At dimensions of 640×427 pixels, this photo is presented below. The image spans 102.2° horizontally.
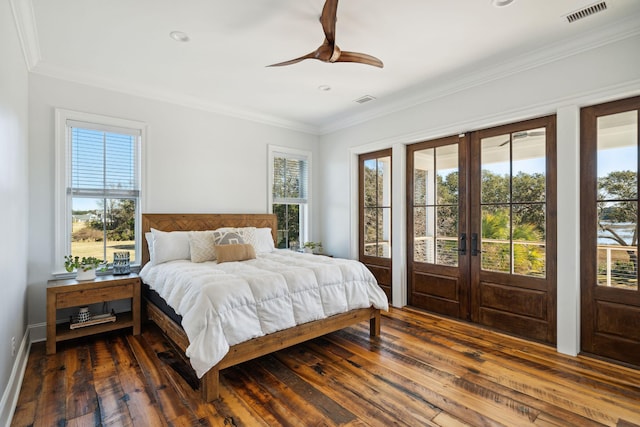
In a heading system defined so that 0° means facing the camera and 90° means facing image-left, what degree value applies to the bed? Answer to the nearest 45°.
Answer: approximately 315°

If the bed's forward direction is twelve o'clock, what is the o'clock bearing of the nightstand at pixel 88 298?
The nightstand is roughly at 5 o'clock from the bed.

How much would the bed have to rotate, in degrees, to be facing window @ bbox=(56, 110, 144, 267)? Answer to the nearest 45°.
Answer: approximately 180°

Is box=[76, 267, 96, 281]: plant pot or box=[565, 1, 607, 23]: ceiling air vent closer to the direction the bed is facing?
the ceiling air vent

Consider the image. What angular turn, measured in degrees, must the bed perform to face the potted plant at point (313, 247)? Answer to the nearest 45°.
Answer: approximately 90° to its left

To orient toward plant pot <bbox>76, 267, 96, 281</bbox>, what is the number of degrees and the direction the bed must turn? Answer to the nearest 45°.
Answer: approximately 135° to its right

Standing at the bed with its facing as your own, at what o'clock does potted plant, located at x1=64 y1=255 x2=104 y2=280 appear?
The potted plant is roughly at 5 o'clock from the bed.
